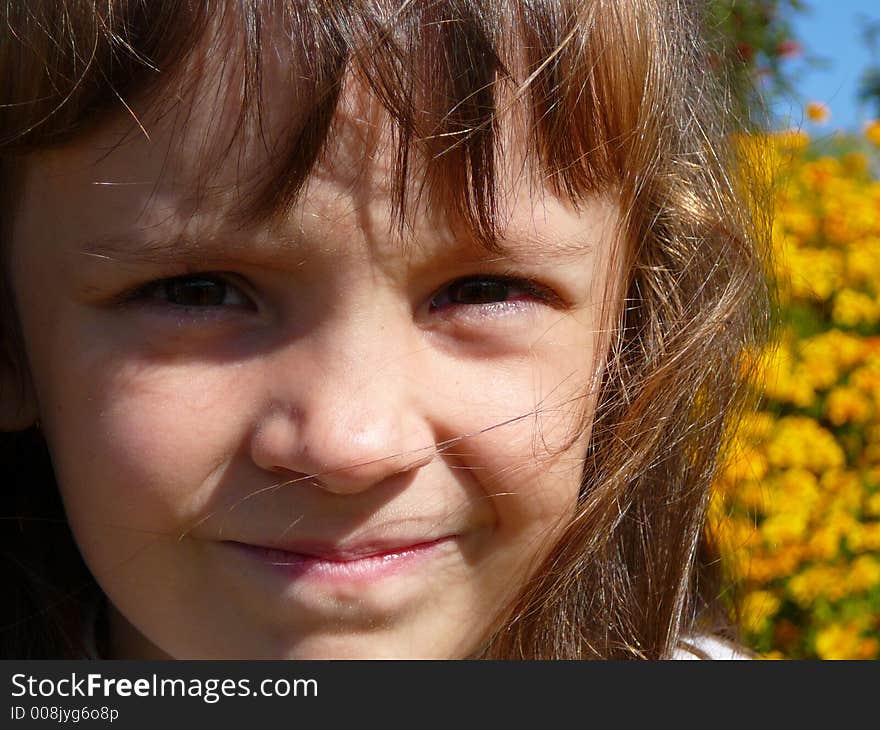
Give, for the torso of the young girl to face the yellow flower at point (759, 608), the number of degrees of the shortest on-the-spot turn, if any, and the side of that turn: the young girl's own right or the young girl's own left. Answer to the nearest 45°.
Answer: approximately 135° to the young girl's own left

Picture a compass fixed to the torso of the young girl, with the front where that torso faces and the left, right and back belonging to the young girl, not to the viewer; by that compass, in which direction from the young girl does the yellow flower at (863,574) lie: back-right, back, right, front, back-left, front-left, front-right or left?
back-left

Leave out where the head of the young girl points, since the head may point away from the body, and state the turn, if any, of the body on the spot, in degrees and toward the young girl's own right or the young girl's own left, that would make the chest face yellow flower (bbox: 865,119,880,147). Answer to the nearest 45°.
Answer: approximately 135° to the young girl's own left

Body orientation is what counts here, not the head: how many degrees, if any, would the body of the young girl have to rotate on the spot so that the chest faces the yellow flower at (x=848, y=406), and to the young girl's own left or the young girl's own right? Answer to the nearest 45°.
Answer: approximately 135° to the young girl's own left

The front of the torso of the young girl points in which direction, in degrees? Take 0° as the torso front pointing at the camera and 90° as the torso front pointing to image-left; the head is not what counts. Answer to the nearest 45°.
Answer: approximately 0°
